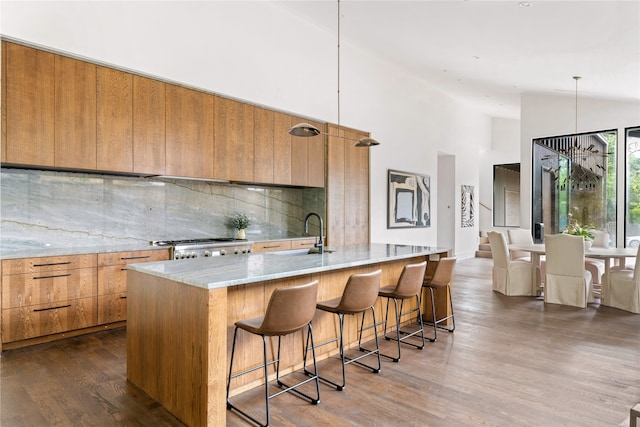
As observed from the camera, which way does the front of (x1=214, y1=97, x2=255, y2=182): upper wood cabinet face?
facing the viewer and to the right of the viewer

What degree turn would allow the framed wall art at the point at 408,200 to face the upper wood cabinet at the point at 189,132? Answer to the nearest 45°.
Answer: approximately 90° to its right

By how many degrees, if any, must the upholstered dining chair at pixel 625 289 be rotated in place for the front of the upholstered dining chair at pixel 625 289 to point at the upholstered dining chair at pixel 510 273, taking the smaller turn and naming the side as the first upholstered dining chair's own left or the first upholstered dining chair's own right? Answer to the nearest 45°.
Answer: approximately 45° to the first upholstered dining chair's own left

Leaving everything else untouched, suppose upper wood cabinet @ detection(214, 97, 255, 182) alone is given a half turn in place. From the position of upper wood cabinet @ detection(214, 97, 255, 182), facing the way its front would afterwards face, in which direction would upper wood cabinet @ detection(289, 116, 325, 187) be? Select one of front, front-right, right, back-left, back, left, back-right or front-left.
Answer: right

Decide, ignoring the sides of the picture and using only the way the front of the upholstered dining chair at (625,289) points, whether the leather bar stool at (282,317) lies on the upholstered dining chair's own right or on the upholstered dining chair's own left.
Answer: on the upholstered dining chair's own left

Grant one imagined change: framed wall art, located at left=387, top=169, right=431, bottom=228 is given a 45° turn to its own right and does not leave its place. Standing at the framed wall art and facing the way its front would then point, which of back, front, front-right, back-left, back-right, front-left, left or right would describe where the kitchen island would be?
front

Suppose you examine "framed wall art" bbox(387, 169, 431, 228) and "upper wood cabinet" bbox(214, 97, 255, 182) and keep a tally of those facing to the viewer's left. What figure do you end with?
0

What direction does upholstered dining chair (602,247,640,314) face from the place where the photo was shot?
facing away from the viewer and to the left of the viewer

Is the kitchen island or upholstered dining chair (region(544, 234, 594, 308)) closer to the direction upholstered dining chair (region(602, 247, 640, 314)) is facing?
the upholstered dining chair

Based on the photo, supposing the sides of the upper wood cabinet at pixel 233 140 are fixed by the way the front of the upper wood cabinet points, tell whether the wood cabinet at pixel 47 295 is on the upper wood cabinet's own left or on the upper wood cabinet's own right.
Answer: on the upper wood cabinet's own right

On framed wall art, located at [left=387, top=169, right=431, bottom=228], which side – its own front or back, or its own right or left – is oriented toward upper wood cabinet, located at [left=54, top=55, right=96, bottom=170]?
right

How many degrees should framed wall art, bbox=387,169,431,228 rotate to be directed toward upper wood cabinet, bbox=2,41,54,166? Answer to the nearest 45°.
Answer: approximately 90° to its right

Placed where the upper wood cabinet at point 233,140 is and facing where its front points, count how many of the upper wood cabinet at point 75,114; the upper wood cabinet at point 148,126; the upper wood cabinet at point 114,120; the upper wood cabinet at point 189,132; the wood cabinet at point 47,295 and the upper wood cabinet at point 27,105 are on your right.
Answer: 6

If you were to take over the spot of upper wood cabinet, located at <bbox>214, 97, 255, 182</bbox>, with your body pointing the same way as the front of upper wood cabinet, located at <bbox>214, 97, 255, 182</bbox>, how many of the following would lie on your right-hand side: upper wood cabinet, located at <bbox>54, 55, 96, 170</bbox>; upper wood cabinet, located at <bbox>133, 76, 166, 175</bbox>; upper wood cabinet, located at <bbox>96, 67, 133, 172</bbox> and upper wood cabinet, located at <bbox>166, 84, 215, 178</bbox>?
4

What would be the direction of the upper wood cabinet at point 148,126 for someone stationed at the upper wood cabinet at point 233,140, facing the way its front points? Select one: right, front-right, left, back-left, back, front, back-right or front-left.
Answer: right

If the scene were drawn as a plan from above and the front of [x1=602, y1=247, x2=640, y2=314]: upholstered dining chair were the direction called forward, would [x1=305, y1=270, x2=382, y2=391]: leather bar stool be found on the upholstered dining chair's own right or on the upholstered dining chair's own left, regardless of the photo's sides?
on the upholstered dining chair's own left
